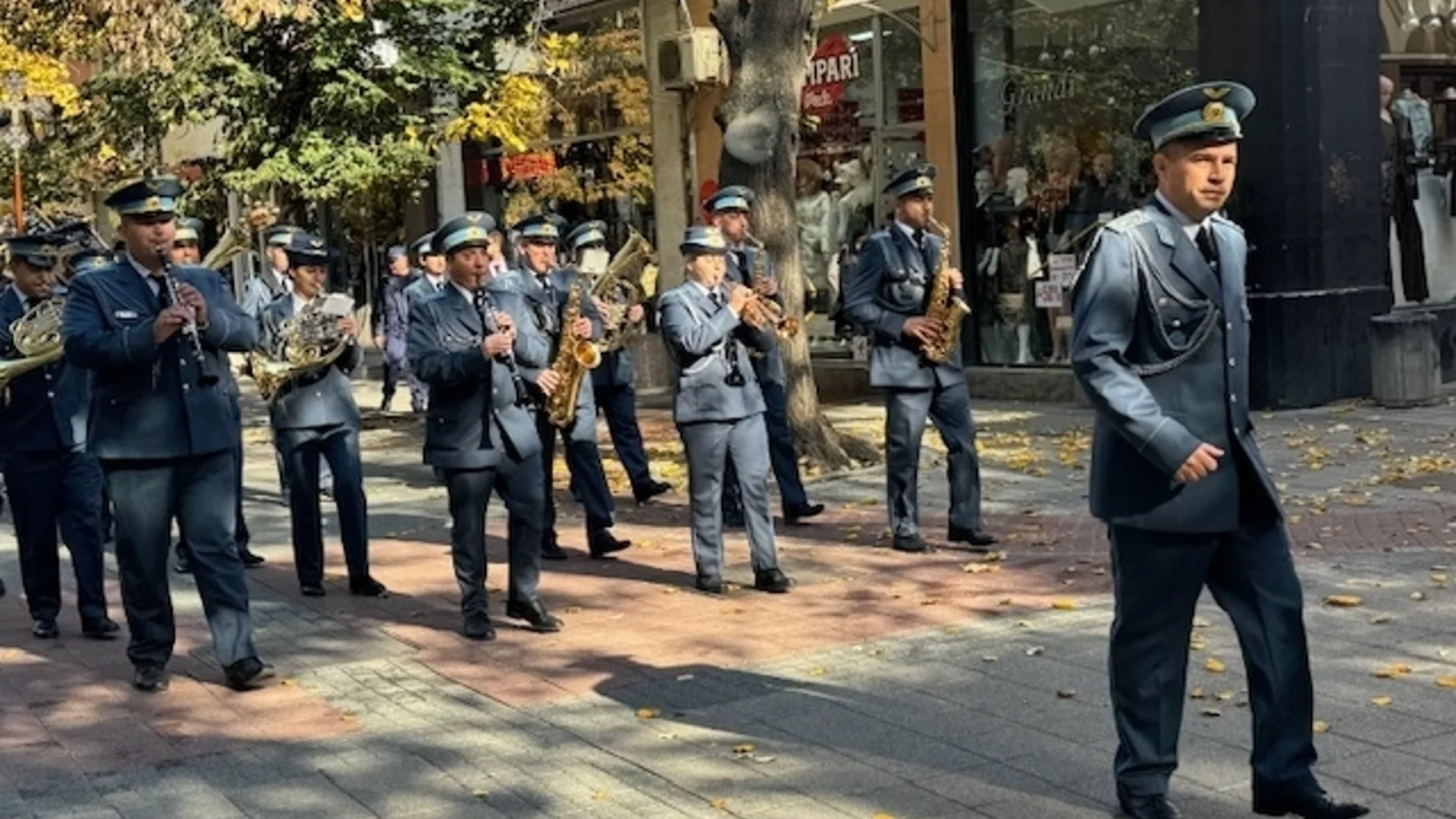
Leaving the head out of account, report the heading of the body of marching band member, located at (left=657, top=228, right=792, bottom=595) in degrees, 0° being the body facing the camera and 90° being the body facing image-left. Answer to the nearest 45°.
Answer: approximately 315°

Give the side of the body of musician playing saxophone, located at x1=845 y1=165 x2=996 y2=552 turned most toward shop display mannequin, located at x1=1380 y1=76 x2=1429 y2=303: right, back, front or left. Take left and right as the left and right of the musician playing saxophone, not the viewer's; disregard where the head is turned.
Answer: left

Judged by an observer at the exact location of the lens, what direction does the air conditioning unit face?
facing the viewer and to the left of the viewer

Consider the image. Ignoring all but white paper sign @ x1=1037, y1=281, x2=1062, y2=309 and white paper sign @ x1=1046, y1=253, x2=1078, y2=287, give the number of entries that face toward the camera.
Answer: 2
